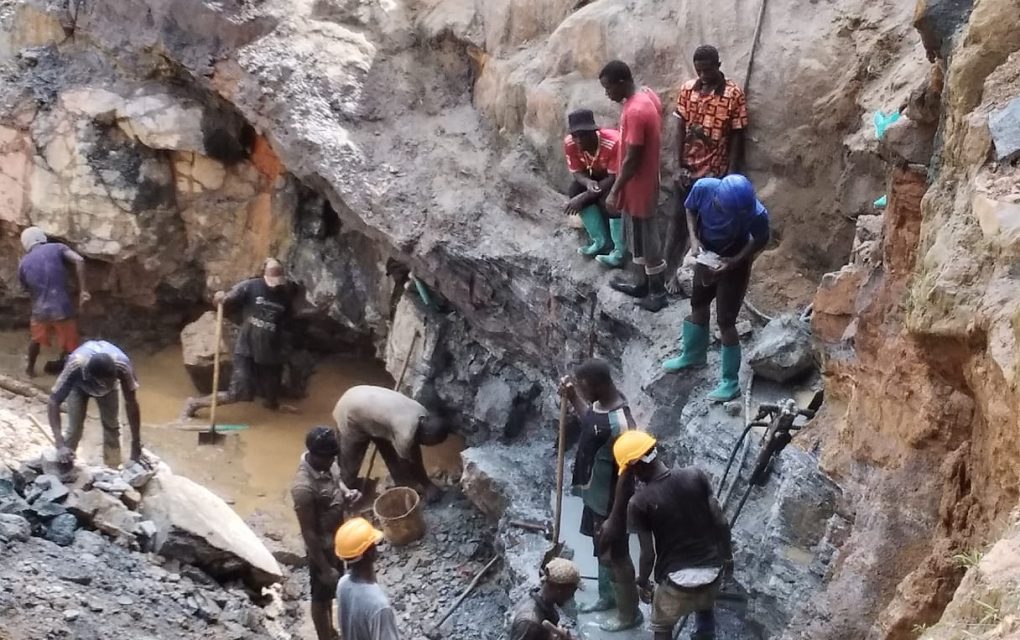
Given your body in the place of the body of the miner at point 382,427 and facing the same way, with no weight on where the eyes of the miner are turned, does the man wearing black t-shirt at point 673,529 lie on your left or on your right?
on your right

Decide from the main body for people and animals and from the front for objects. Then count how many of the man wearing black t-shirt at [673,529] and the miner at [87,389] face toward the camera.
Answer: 1

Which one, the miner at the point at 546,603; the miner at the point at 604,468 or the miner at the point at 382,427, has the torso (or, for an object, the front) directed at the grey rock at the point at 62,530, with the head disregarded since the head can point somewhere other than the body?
the miner at the point at 604,468

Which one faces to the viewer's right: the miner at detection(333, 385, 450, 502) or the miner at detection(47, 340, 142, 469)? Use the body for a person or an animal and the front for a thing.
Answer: the miner at detection(333, 385, 450, 502)

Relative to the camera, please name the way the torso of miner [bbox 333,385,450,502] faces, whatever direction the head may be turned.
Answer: to the viewer's right

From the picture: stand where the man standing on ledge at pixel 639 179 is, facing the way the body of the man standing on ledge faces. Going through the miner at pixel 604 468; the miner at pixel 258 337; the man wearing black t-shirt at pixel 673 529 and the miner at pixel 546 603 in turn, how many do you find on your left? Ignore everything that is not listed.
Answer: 3

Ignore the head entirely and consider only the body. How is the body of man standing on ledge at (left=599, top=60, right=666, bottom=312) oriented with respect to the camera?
to the viewer's left

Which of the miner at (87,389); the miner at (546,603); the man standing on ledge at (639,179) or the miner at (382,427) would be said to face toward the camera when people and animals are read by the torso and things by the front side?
the miner at (87,389)

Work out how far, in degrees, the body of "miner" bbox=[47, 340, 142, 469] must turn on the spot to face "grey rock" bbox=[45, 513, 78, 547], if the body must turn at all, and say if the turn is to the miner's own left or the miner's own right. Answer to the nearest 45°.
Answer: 0° — they already face it

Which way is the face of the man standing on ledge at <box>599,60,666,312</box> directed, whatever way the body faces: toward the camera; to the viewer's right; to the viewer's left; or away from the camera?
to the viewer's left

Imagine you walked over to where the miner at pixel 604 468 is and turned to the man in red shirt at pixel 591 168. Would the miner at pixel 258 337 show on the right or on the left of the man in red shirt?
left
